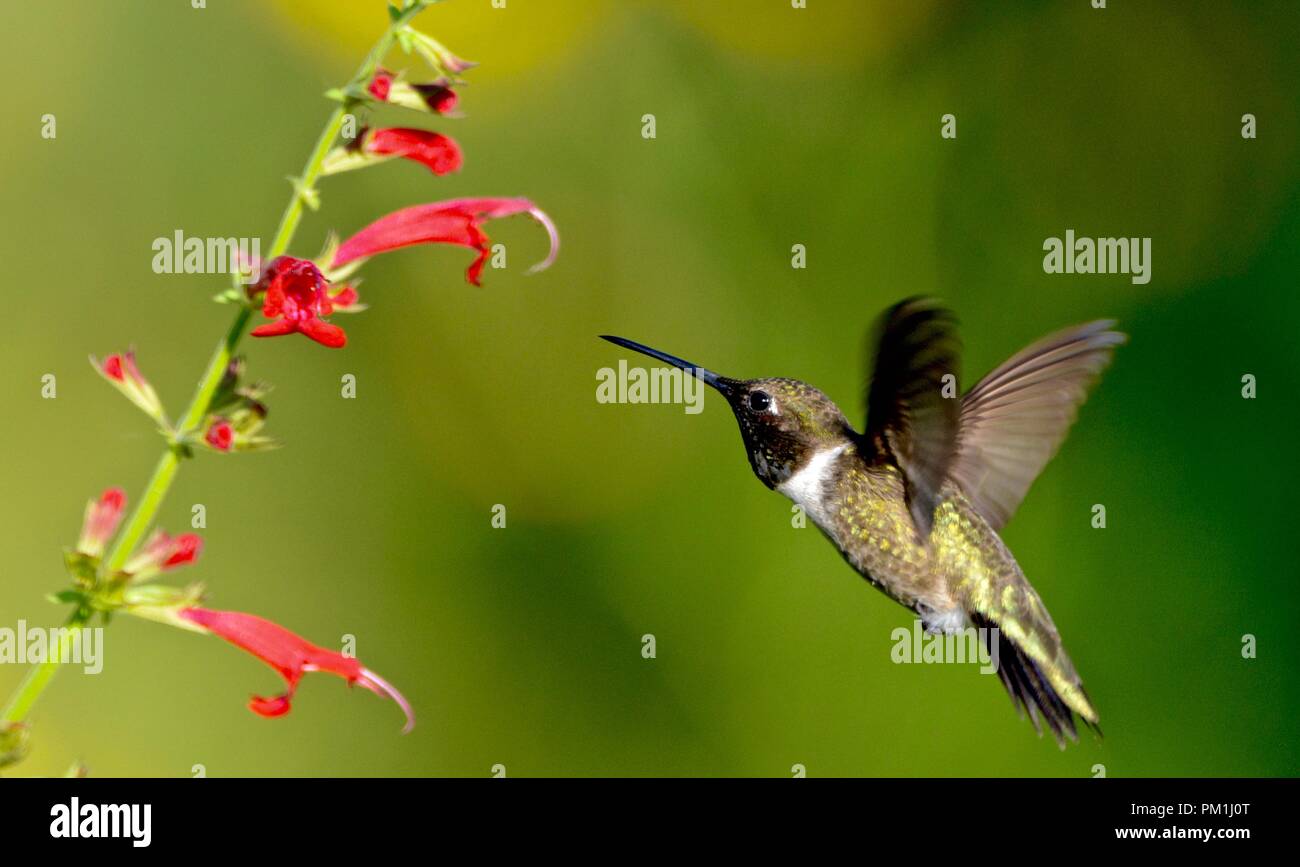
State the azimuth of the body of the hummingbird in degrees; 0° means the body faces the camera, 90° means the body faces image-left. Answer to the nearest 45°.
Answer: approximately 90°

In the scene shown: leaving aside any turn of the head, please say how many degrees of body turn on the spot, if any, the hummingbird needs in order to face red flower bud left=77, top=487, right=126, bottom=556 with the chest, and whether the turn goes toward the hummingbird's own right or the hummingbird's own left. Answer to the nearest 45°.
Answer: approximately 45° to the hummingbird's own left

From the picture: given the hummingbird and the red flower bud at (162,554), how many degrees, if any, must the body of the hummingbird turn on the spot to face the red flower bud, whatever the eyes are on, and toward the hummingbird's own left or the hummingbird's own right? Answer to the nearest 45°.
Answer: approximately 45° to the hummingbird's own left
